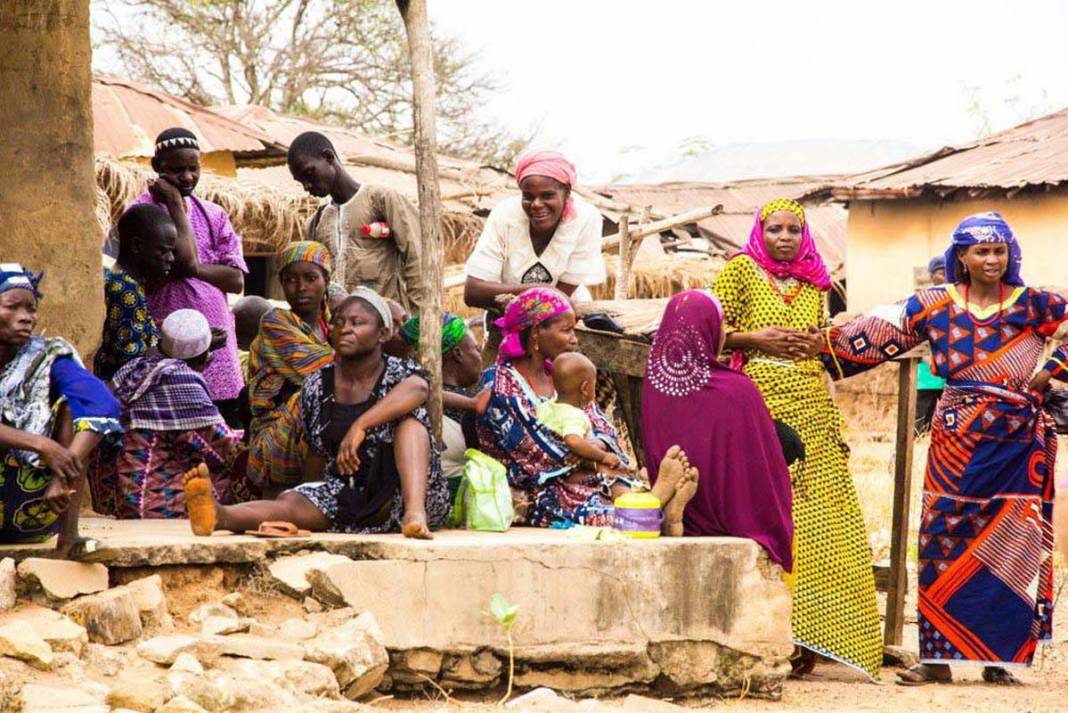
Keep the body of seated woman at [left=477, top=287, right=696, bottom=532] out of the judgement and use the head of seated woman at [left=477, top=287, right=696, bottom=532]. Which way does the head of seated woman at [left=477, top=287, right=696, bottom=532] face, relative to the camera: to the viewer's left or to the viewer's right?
to the viewer's right

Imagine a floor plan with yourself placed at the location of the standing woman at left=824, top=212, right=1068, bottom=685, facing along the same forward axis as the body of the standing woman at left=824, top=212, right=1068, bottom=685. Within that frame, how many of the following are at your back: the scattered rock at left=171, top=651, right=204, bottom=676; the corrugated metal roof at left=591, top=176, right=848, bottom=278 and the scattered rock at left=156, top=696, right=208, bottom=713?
1

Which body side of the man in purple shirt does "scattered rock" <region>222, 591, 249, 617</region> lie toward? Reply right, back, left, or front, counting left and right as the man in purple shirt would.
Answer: front

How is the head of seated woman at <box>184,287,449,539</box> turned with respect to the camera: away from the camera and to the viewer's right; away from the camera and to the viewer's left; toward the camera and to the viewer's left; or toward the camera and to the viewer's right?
toward the camera and to the viewer's left

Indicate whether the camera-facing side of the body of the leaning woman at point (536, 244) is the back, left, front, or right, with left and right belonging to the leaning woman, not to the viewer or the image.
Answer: front

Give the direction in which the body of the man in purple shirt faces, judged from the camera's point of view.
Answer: toward the camera

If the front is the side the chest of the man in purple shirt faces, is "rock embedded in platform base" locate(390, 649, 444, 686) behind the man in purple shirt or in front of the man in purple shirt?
in front

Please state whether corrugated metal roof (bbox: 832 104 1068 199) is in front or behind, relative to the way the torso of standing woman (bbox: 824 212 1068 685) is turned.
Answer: behind

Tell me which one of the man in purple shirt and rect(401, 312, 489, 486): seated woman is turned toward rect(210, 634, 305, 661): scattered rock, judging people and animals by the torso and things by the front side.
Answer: the man in purple shirt

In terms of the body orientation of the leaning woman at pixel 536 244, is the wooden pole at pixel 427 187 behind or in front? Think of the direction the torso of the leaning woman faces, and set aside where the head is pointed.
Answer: in front

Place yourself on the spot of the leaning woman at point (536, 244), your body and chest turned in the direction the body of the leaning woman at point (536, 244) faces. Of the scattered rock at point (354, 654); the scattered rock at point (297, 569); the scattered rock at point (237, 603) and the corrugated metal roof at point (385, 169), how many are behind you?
1

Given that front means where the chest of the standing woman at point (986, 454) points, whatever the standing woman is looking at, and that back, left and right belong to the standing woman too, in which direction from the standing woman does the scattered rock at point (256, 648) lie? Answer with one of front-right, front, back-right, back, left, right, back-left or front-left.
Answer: front-right

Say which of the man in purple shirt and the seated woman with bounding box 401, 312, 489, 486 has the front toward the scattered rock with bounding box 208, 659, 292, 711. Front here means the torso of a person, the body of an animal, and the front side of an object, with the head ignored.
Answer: the man in purple shirt

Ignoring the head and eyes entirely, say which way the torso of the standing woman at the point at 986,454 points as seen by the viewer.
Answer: toward the camera

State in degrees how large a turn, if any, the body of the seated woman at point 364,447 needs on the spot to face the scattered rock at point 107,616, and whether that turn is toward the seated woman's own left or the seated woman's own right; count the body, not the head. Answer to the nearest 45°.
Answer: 0° — they already face it

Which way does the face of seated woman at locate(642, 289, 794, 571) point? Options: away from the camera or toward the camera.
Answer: away from the camera

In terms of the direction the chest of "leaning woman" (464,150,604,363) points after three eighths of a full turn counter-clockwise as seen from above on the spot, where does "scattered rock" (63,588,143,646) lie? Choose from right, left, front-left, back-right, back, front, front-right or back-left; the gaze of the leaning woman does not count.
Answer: back
